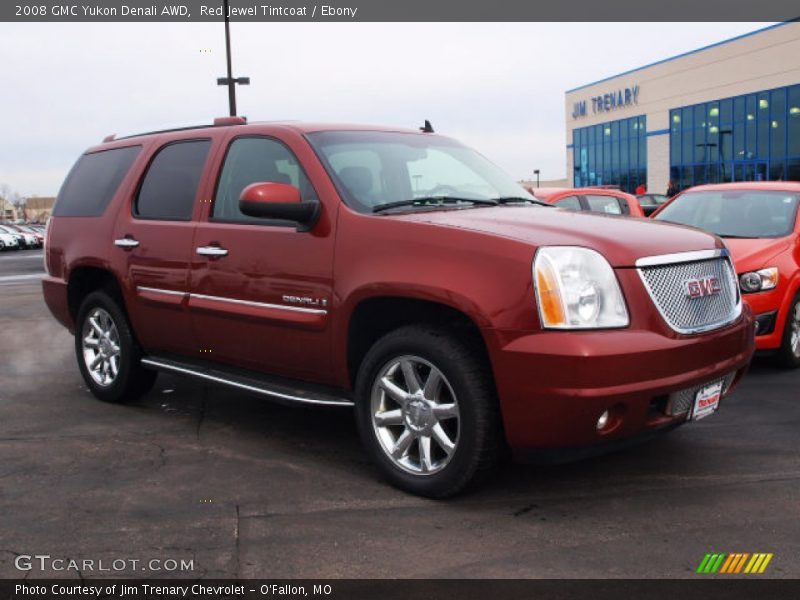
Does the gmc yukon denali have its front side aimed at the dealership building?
no

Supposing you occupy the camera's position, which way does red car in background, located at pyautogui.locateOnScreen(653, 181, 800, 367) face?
facing the viewer and to the left of the viewer

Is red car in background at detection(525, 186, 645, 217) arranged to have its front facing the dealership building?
no

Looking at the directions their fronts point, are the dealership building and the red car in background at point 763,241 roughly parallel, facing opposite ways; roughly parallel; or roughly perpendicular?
roughly parallel

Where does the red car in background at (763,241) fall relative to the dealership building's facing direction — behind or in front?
in front

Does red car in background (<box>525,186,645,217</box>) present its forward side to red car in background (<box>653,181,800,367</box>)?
no

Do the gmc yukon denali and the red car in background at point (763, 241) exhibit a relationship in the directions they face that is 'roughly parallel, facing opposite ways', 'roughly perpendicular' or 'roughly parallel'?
roughly perpendicular

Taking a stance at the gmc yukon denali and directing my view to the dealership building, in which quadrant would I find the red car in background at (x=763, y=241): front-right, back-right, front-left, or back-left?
front-right

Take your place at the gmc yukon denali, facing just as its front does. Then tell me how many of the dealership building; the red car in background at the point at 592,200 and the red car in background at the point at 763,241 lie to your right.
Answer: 0

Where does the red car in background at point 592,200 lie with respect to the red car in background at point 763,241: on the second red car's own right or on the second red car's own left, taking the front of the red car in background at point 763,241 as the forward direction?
on the second red car's own right

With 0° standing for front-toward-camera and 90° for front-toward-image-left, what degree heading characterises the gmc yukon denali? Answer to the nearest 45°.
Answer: approximately 315°

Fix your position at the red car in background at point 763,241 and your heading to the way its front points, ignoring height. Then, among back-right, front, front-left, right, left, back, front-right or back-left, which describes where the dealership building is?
back-right

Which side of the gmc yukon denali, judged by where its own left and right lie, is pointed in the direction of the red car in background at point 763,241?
left

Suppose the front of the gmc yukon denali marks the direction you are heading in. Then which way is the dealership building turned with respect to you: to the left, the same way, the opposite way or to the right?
to the right
